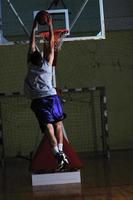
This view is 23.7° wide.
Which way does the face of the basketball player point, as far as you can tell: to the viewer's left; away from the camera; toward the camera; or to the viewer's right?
away from the camera

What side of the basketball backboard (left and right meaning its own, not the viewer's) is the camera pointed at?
front

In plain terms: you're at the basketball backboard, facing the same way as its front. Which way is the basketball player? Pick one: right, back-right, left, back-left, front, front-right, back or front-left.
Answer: front
